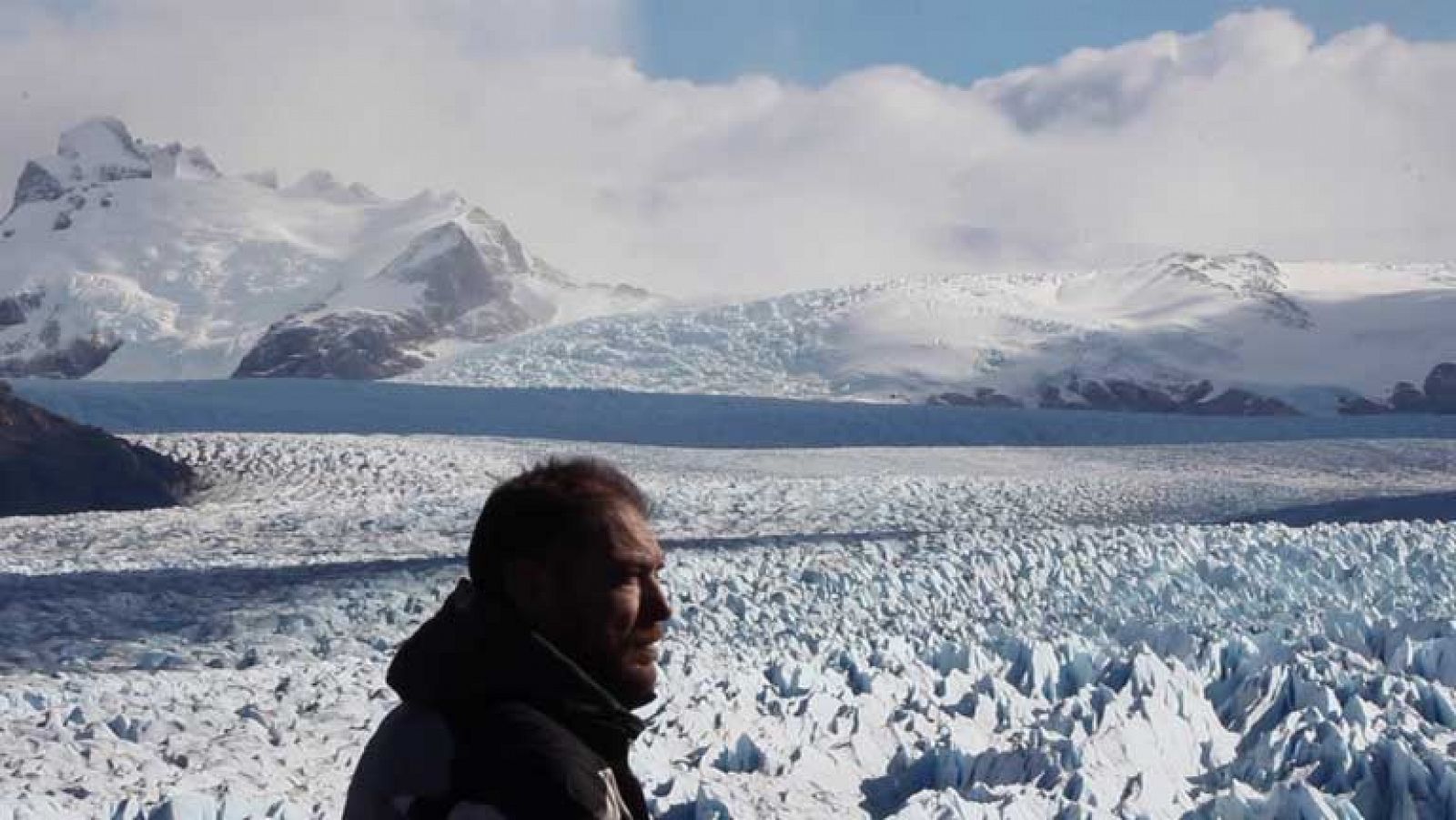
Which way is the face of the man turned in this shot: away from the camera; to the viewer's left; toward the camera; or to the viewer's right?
to the viewer's right

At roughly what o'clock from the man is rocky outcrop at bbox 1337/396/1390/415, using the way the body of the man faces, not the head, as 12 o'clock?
The rocky outcrop is roughly at 10 o'clock from the man.

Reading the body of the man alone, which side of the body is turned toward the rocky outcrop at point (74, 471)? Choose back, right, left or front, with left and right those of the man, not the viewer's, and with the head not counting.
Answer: left

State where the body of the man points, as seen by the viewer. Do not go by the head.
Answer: to the viewer's right
